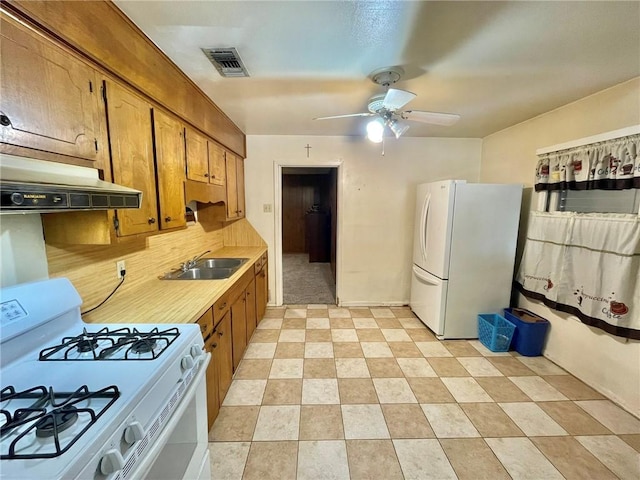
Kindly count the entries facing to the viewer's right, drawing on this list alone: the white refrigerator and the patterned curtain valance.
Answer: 0

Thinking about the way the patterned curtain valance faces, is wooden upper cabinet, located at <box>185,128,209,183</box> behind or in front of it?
in front

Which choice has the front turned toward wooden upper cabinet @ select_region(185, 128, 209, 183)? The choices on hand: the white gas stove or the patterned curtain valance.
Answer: the patterned curtain valance

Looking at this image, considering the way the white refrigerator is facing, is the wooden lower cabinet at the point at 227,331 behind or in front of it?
in front

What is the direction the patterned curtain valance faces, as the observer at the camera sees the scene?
facing the viewer and to the left of the viewer

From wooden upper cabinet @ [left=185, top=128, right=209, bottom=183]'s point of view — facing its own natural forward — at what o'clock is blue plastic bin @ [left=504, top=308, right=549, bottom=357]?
The blue plastic bin is roughly at 11 o'clock from the wooden upper cabinet.

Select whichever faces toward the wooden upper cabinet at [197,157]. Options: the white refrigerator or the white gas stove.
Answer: the white refrigerator

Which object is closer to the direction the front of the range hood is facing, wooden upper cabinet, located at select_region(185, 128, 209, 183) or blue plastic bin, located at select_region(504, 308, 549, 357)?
the blue plastic bin

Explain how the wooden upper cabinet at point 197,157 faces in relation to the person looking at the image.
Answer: facing the viewer and to the right of the viewer

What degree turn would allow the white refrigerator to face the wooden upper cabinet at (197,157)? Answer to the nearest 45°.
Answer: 0° — it already faces it
